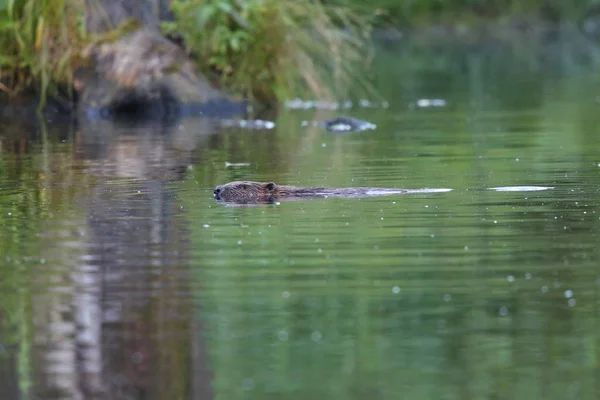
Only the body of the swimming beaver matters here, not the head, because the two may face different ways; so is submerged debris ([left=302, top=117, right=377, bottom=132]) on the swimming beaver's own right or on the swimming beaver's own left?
on the swimming beaver's own right

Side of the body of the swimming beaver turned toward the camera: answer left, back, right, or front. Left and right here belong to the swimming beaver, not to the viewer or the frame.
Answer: left

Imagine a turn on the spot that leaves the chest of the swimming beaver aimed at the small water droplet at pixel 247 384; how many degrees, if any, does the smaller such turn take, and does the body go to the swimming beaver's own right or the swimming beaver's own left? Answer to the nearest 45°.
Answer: approximately 90° to the swimming beaver's own left

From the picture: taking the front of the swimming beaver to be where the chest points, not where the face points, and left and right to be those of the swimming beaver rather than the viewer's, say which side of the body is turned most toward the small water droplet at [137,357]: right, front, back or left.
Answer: left

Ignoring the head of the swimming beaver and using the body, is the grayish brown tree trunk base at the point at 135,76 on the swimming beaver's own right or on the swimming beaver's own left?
on the swimming beaver's own right

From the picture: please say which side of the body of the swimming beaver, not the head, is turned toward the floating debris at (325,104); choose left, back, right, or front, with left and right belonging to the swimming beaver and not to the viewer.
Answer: right
